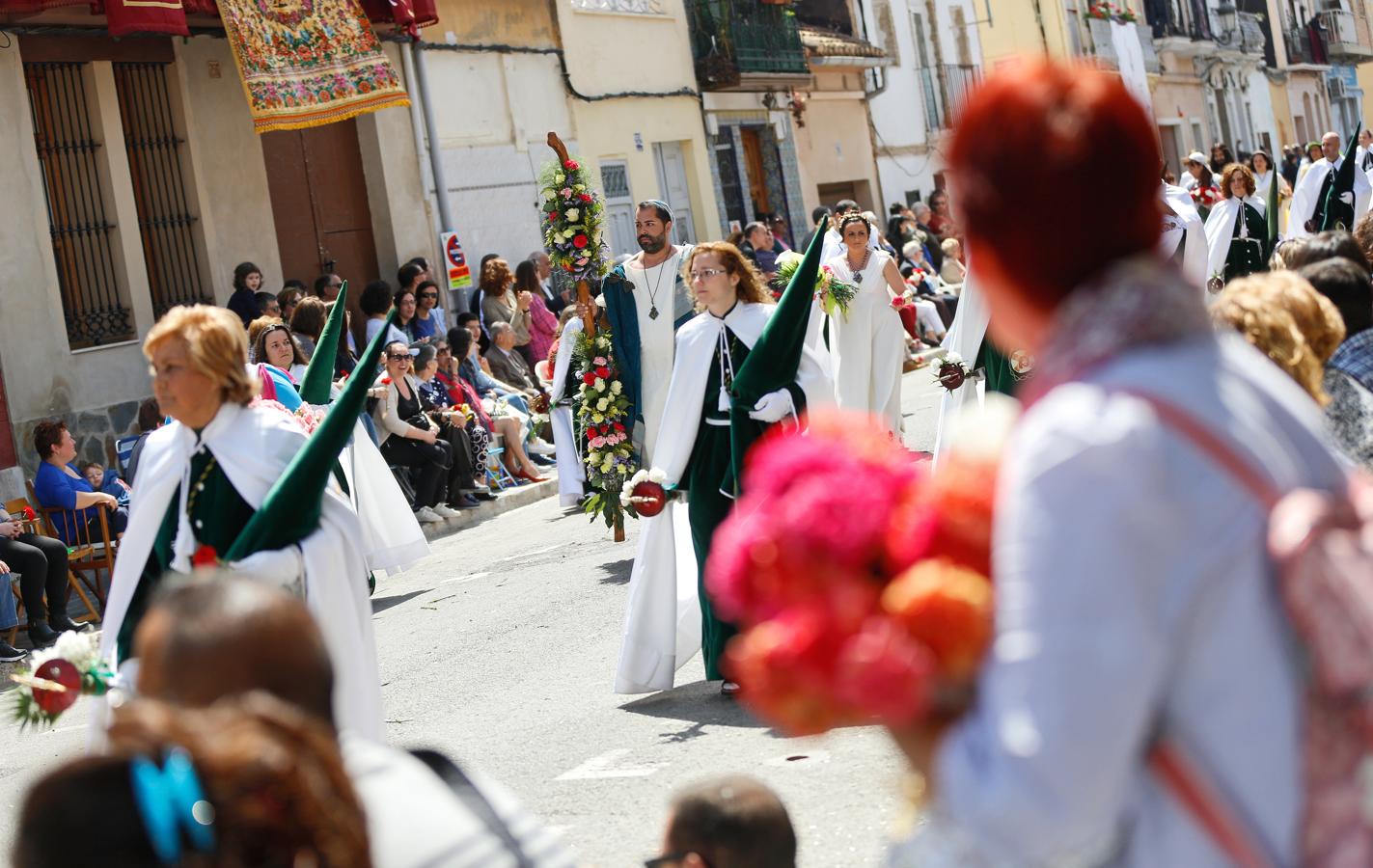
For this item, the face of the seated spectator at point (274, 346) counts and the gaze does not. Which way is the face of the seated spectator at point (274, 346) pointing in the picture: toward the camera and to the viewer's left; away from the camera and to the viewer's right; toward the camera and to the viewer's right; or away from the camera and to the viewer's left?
toward the camera and to the viewer's right

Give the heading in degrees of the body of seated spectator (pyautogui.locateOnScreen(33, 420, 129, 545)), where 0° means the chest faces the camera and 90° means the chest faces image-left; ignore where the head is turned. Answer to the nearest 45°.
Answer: approximately 270°

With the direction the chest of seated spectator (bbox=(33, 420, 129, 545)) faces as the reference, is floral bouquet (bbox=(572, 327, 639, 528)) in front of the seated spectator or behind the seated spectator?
in front

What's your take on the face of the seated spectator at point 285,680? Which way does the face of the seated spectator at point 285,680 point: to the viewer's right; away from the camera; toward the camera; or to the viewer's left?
away from the camera

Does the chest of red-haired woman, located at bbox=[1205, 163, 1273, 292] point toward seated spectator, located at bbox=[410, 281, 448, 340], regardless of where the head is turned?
no

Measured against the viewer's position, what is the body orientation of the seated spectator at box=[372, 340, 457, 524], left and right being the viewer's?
facing the viewer and to the right of the viewer

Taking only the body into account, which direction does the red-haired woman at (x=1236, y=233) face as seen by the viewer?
toward the camera

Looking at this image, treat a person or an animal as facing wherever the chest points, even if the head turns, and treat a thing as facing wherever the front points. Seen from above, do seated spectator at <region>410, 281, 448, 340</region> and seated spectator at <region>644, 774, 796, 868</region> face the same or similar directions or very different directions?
very different directions

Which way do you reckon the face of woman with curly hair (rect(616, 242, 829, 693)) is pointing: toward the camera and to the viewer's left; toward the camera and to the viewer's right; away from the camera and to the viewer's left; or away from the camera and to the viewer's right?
toward the camera and to the viewer's left

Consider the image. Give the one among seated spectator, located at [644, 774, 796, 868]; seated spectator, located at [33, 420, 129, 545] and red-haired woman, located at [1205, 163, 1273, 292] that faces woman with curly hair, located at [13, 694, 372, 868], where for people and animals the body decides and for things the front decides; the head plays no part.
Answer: the red-haired woman

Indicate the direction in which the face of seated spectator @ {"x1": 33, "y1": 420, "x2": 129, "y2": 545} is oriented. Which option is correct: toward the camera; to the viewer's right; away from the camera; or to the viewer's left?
to the viewer's right

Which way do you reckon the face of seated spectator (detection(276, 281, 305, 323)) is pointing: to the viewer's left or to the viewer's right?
to the viewer's right
